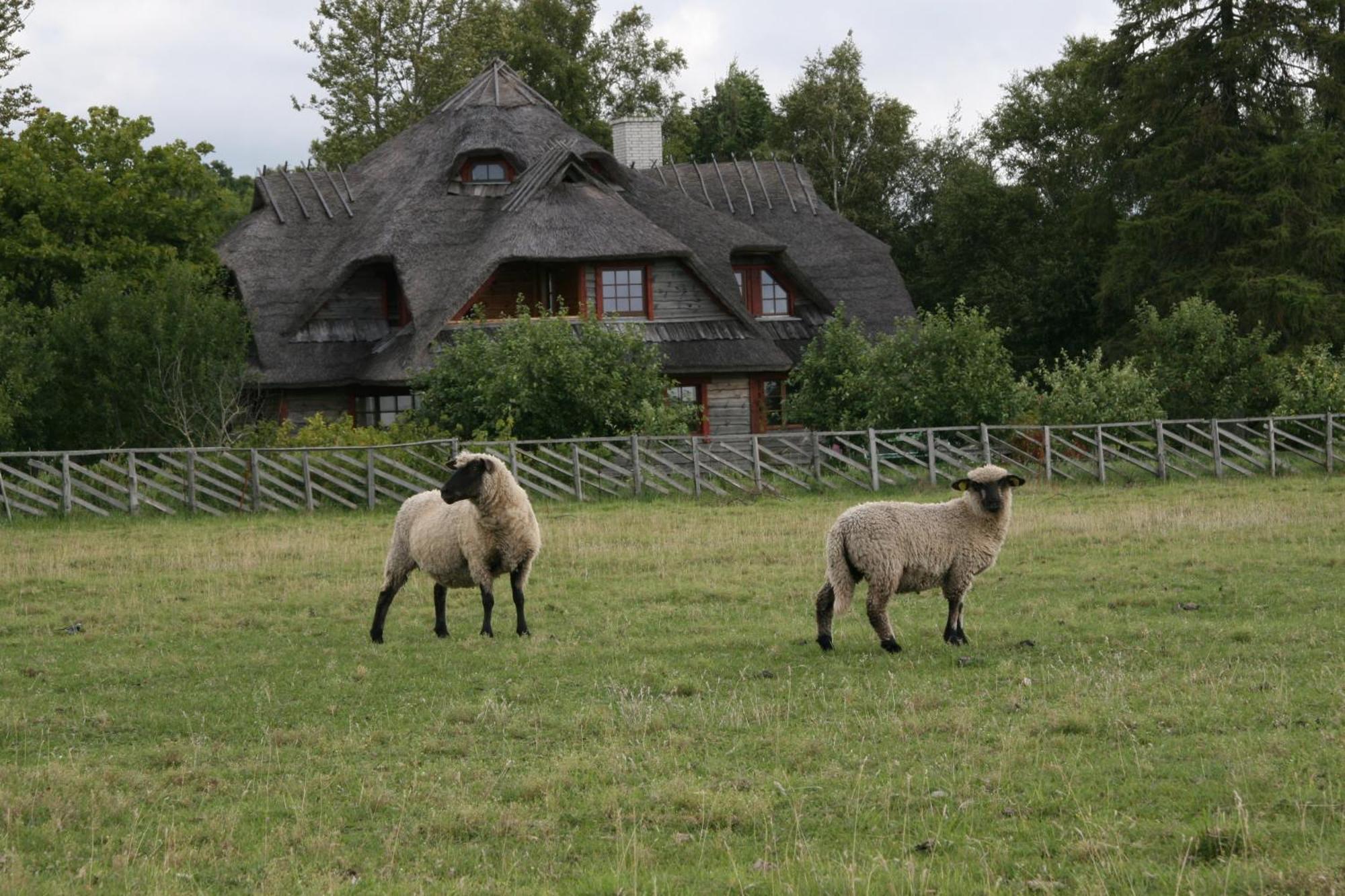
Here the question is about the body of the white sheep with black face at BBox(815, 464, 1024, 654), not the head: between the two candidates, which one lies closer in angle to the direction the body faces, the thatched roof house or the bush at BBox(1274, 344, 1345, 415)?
the bush

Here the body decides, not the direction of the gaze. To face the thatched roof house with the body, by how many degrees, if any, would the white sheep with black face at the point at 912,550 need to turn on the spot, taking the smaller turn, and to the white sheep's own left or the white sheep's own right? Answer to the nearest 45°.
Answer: approximately 90° to the white sheep's own left

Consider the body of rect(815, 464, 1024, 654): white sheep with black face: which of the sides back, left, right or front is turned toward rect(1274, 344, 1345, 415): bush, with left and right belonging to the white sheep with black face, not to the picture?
left

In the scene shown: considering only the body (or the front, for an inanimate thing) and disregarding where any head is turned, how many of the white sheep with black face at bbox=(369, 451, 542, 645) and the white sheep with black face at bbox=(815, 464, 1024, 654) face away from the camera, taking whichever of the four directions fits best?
0

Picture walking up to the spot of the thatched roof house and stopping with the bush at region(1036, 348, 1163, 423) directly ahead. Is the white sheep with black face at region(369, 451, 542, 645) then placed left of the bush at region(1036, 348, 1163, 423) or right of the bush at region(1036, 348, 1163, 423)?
right

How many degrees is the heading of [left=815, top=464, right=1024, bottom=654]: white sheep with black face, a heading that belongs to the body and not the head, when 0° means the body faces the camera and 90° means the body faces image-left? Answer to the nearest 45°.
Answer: approximately 270°

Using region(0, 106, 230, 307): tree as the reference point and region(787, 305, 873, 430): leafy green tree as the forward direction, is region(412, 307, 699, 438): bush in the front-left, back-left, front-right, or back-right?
front-right

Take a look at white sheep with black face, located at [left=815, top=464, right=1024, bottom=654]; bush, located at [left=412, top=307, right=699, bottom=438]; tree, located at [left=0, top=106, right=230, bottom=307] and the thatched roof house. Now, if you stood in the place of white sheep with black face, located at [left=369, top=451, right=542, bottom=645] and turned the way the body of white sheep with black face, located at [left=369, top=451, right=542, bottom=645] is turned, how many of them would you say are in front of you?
1

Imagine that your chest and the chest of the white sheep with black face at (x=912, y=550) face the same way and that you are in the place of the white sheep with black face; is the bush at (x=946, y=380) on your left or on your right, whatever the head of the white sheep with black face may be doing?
on your left

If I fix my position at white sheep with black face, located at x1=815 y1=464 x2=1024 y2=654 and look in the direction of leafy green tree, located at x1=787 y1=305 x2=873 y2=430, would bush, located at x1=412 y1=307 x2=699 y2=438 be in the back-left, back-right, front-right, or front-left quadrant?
front-left

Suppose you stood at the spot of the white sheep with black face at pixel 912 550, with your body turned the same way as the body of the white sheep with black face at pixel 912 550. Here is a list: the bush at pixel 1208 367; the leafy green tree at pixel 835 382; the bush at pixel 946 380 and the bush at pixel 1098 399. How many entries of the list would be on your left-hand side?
4
